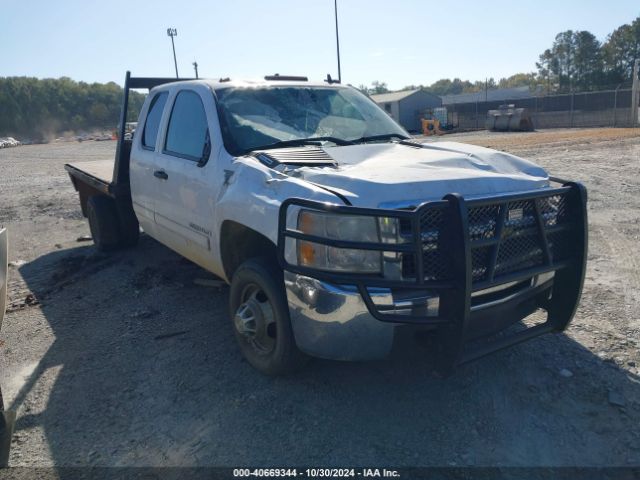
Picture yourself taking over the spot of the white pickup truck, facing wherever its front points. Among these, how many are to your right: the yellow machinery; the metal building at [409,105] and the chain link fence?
0

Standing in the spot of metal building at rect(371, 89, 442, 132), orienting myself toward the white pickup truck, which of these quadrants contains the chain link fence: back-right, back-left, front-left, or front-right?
front-left

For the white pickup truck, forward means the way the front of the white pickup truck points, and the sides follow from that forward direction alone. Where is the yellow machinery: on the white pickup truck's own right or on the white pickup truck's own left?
on the white pickup truck's own left

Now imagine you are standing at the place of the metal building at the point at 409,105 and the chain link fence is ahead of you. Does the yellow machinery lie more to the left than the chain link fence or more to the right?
right

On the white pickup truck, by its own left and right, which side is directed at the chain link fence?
left

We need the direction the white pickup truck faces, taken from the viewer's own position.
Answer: facing the viewer and to the right of the viewer

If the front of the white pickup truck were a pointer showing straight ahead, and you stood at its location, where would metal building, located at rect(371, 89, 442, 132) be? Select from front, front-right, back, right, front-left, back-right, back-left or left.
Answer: back-left
